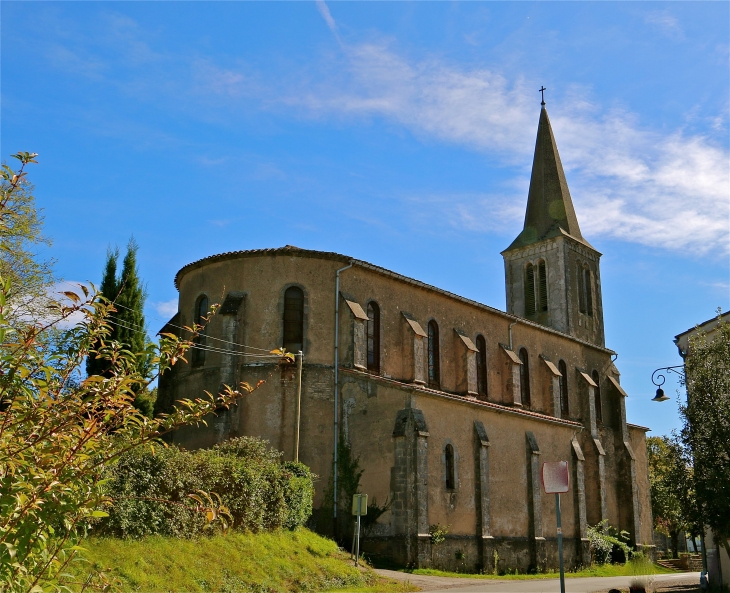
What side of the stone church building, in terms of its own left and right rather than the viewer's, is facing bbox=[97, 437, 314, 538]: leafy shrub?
back

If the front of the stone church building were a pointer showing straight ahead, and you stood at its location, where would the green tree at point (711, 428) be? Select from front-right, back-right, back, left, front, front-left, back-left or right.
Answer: right

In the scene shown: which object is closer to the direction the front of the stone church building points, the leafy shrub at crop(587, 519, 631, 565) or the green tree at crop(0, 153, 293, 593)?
the leafy shrub

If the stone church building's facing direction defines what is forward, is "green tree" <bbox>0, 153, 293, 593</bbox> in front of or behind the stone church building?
behind

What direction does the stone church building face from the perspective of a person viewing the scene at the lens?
facing away from the viewer and to the right of the viewer

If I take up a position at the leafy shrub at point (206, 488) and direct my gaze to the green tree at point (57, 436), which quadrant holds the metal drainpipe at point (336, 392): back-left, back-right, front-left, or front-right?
back-left
